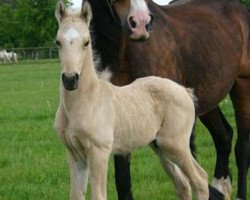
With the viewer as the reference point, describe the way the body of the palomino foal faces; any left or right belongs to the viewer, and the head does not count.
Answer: facing the viewer and to the left of the viewer
